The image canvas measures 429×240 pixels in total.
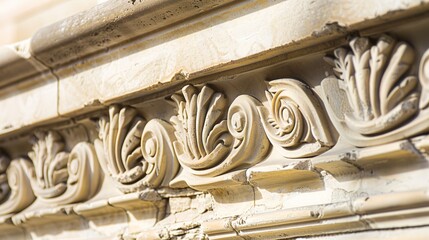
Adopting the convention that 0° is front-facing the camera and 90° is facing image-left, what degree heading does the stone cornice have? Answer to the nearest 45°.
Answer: approximately 45°
